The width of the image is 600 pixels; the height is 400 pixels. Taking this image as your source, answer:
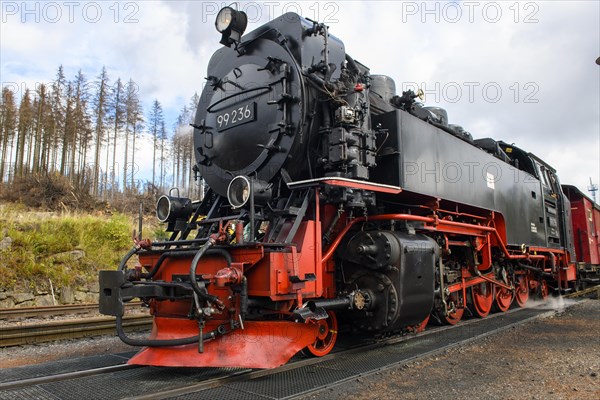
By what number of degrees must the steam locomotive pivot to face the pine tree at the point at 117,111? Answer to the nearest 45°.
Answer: approximately 90° to its right

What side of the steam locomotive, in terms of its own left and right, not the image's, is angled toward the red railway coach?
back

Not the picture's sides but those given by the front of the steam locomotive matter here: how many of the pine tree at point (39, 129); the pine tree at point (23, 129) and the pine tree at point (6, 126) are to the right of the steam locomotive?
3

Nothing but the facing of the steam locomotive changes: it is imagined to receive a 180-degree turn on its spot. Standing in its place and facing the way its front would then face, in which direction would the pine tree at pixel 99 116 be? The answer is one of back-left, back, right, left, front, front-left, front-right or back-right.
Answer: left

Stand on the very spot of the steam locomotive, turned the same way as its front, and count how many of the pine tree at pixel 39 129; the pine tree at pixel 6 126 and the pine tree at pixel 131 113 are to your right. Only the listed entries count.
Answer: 3

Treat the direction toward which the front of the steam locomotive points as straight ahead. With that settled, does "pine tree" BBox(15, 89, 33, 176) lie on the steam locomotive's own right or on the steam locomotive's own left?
on the steam locomotive's own right

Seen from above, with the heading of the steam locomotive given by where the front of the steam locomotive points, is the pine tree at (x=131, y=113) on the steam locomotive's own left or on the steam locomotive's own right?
on the steam locomotive's own right

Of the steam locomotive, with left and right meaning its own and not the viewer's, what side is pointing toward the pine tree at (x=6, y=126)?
right

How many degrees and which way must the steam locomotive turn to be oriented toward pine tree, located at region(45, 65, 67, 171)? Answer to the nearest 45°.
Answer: approximately 90° to its right

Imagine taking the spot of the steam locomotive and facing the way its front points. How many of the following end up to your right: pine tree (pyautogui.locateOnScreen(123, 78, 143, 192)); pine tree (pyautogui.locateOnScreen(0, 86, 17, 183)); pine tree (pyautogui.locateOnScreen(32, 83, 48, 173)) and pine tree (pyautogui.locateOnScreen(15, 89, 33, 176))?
4

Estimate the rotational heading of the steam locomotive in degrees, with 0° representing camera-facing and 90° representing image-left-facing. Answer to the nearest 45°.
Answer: approximately 45°

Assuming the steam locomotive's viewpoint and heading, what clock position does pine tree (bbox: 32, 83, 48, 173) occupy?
The pine tree is roughly at 3 o'clock from the steam locomotive.

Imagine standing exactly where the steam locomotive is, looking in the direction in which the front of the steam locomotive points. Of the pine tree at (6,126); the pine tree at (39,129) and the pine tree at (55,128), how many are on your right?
3
